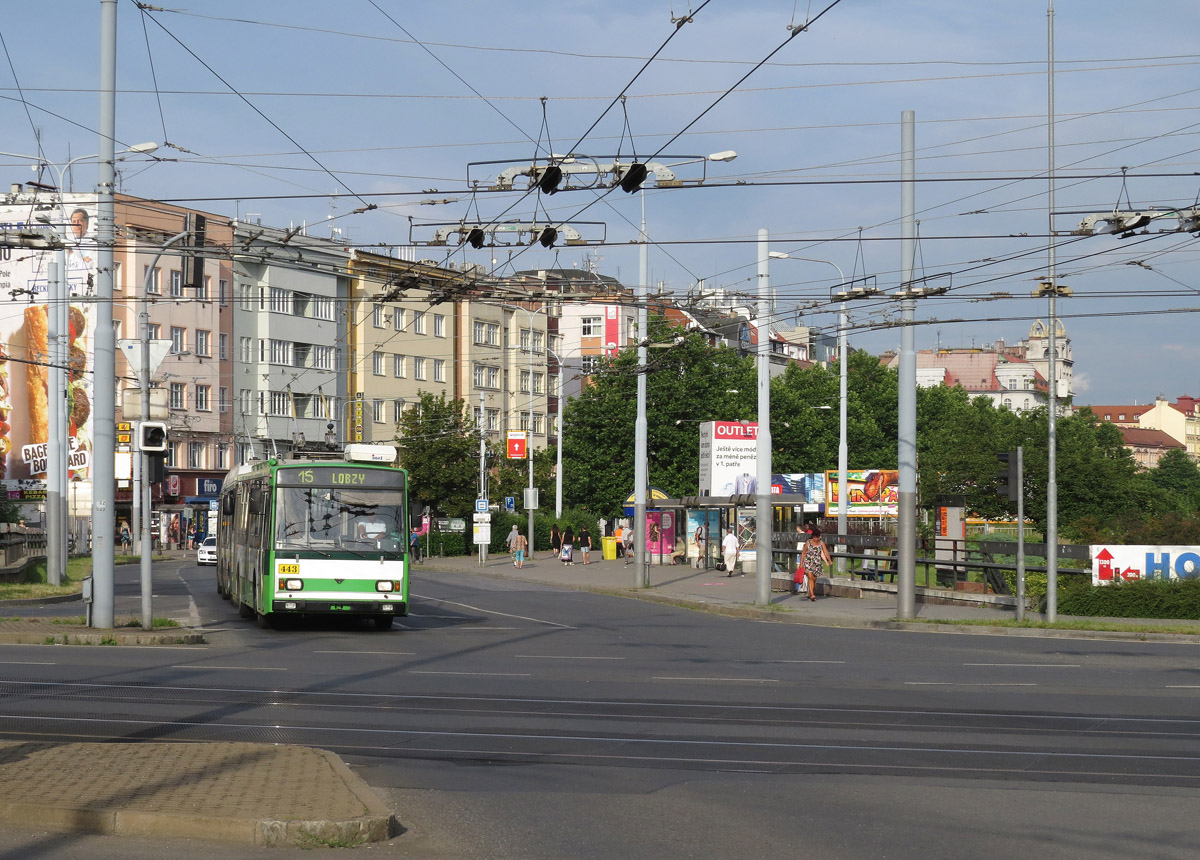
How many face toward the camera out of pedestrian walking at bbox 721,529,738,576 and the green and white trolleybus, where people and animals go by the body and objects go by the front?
1

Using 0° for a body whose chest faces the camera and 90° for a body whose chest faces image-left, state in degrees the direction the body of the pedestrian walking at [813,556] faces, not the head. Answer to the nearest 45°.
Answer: approximately 0°

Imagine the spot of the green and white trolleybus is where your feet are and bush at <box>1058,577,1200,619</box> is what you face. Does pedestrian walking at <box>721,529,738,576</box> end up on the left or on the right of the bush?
left

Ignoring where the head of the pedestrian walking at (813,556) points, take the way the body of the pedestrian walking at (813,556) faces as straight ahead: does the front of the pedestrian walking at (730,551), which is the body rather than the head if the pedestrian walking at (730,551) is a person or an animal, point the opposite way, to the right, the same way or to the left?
the opposite way

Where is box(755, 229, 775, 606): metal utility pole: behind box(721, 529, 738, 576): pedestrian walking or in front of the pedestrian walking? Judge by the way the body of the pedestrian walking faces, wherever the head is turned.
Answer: behind

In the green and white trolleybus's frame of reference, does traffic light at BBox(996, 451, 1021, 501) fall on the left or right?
on its left
